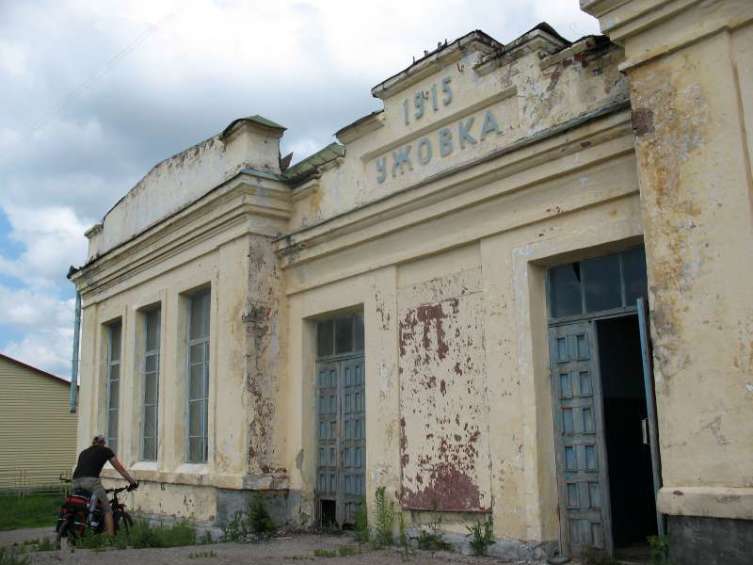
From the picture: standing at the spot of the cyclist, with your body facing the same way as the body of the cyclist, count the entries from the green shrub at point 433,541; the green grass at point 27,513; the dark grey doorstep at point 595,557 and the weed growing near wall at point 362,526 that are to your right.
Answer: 3

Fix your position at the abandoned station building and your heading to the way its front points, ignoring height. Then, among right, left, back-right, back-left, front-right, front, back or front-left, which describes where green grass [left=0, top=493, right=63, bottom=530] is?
right

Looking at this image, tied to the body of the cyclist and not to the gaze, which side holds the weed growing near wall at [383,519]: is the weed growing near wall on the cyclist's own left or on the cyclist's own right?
on the cyclist's own right

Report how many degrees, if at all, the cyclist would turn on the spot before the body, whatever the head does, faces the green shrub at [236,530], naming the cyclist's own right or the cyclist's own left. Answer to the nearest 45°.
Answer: approximately 90° to the cyclist's own right

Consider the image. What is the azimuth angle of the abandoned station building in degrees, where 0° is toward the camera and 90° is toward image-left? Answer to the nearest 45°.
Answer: approximately 45°

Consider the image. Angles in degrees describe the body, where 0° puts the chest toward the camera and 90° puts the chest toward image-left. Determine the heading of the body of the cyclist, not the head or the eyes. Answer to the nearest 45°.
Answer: approximately 225°

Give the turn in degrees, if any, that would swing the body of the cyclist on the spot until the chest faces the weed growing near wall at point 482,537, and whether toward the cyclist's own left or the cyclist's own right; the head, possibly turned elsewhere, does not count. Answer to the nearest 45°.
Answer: approximately 90° to the cyclist's own right

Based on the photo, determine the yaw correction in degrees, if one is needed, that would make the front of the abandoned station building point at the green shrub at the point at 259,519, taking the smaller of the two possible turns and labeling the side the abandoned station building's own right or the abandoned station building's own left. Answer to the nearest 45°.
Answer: approximately 90° to the abandoned station building's own right

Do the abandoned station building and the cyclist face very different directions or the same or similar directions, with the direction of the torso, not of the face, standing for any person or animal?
very different directions

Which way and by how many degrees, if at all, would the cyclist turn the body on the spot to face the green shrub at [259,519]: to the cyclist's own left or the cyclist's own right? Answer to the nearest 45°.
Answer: approximately 90° to the cyclist's own right
